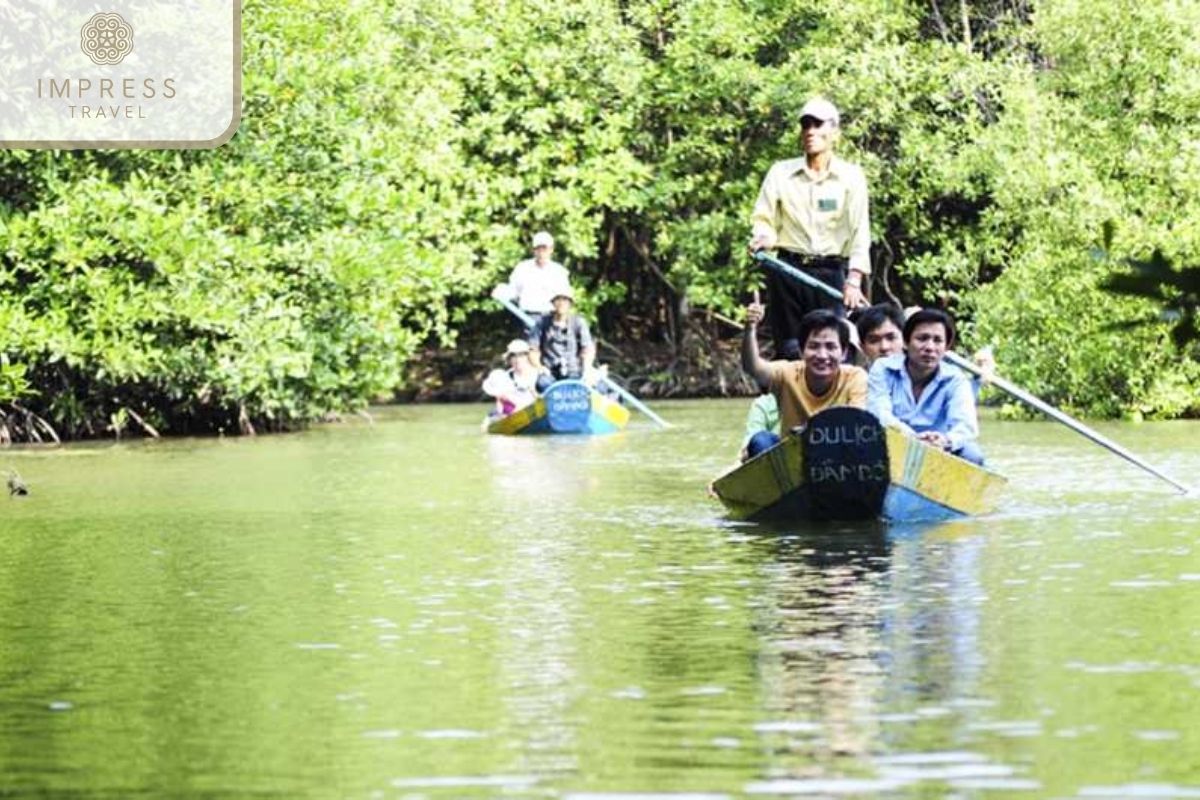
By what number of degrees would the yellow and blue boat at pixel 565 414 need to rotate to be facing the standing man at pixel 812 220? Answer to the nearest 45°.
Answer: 0° — it already faces them

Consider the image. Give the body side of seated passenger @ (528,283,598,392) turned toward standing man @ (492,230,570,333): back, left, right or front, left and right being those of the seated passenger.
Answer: back

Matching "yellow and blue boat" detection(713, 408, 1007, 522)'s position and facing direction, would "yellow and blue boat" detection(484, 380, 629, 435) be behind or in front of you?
behind
